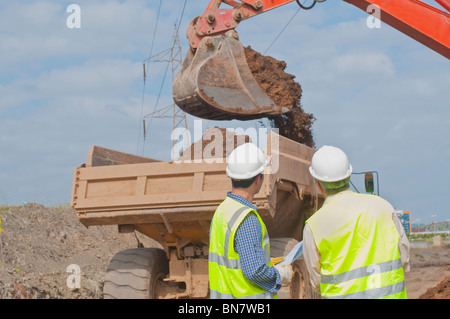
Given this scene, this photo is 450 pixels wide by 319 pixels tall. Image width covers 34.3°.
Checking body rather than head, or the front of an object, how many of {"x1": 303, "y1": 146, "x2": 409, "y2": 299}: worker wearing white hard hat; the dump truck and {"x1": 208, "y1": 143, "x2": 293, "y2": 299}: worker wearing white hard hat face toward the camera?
0

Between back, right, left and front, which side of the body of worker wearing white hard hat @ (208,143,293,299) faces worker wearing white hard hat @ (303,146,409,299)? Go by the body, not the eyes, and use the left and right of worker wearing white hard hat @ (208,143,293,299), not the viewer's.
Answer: right

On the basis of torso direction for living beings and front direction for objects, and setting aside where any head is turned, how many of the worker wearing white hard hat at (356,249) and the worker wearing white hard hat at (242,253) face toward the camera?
0

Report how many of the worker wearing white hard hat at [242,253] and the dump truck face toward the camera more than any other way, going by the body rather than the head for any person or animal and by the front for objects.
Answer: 0

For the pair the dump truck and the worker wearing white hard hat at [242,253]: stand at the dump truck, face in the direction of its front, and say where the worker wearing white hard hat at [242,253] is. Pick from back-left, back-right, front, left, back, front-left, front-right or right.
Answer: back-right

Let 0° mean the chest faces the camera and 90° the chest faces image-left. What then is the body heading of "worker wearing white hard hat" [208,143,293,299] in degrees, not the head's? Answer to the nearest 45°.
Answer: approximately 225°

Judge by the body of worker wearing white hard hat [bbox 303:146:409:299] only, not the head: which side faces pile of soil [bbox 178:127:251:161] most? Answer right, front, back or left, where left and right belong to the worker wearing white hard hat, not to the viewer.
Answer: front

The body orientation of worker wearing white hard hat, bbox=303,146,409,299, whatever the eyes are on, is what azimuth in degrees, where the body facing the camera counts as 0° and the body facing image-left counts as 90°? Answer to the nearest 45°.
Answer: approximately 180°

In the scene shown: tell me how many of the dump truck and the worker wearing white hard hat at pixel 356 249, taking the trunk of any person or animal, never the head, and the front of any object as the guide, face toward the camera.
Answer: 0

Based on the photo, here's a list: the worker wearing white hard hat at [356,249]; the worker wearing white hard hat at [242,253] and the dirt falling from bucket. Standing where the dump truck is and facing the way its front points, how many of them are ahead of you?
1

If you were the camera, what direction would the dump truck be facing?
facing away from the viewer and to the right of the viewer

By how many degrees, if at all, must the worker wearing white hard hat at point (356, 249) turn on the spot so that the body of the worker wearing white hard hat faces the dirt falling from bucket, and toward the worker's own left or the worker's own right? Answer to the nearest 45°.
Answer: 0° — they already face it

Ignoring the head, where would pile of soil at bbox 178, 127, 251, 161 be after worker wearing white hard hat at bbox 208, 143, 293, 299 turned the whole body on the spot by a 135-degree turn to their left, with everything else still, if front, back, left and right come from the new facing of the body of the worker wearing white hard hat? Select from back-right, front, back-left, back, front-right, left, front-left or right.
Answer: right

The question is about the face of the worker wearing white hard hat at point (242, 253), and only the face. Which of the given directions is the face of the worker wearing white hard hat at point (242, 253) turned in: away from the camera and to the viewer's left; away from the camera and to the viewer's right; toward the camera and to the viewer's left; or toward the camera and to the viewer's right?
away from the camera and to the viewer's right

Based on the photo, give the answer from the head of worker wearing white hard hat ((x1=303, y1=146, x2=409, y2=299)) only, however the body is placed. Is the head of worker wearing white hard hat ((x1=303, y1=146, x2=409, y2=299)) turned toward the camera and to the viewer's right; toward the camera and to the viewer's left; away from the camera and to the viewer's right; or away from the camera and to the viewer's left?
away from the camera and to the viewer's left
